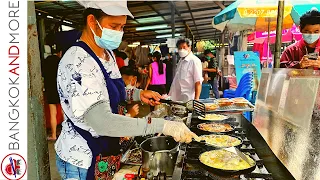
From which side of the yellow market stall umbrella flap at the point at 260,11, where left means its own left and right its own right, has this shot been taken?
front

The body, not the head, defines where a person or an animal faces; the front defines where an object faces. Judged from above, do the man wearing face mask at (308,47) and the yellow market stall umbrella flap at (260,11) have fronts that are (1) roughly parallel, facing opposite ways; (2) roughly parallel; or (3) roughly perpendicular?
roughly parallel

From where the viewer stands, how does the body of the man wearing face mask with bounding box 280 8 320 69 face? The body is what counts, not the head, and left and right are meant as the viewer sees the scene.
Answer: facing the viewer

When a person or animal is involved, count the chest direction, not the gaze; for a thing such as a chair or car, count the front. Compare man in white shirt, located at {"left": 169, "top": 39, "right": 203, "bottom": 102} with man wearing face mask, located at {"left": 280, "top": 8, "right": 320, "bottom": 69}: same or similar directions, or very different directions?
same or similar directions

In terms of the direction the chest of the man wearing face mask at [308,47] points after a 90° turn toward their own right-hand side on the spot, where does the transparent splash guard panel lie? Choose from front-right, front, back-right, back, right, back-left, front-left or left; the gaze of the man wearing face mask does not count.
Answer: left

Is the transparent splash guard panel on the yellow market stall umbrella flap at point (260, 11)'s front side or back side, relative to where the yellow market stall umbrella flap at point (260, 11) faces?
on the front side

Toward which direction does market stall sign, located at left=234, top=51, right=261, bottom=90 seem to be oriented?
toward the camera

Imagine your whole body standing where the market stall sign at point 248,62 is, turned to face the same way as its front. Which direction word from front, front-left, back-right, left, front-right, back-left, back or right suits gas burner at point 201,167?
front

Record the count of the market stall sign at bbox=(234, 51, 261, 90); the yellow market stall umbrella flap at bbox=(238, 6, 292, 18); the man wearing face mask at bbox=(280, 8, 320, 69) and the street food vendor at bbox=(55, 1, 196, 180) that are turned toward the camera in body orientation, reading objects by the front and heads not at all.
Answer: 3

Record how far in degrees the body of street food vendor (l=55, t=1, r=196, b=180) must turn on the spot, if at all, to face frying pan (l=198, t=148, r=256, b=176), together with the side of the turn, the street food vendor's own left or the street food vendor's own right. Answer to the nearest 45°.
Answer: approximately 45° to the street food vendor's own right

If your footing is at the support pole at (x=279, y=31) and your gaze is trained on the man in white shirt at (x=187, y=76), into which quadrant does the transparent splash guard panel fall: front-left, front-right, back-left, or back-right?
back-left

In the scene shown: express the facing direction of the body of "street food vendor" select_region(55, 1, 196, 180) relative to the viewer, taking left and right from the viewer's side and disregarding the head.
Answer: facing to the right of the viewer

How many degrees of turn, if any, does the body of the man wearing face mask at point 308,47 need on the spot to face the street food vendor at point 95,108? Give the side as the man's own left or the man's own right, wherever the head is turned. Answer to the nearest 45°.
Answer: approximately 45° to the man's own right

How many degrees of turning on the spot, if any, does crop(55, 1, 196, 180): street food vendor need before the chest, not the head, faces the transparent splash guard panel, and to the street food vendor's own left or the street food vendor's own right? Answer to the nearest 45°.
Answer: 0° — they already face it
